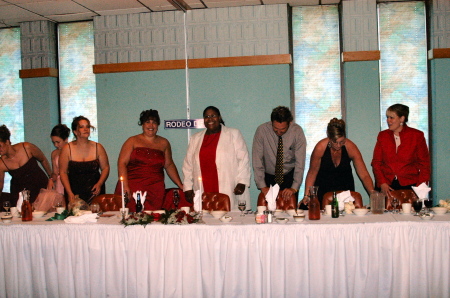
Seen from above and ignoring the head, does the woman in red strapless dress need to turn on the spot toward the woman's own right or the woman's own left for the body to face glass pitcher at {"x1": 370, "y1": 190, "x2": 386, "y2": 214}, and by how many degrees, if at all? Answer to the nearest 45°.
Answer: approximately 45° to the woman's own left

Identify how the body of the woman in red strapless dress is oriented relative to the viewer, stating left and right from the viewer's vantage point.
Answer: facing the viewer

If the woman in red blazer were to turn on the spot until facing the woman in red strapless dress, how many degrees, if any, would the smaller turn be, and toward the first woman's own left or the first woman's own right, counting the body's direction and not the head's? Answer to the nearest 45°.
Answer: approximately 45° to the first woman's own right

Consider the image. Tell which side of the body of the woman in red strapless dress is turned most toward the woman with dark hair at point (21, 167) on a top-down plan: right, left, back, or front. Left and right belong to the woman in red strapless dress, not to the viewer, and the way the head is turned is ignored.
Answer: right

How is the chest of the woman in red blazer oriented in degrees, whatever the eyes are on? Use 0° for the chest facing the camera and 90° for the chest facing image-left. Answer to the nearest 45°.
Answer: approximately 45°

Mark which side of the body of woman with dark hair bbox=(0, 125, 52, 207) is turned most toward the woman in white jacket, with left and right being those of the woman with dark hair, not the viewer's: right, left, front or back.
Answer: left

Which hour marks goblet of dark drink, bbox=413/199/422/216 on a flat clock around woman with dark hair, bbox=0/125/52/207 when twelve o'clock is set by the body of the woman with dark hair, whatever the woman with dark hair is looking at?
The goblet of dark drink is roughly at 9 o'clock from the woman with dark hair.

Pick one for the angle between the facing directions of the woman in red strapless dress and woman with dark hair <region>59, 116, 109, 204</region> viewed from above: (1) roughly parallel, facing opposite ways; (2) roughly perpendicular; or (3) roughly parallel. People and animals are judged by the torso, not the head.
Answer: roughly parallel

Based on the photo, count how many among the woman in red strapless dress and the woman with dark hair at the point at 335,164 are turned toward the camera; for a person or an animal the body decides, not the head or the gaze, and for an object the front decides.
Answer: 2

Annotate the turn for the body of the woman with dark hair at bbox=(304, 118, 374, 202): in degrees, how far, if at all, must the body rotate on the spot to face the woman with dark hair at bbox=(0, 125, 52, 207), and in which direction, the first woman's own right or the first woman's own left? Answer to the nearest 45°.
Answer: approximately 90° to the first woman's own right

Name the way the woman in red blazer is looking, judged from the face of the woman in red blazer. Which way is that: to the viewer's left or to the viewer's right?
to the viewer's left

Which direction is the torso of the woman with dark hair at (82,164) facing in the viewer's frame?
toward the camera

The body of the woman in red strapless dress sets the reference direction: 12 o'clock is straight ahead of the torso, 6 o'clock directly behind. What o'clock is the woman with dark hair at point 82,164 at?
The woman with dark hair is roughly at 3 o'clock from the woman in red strapless dress.

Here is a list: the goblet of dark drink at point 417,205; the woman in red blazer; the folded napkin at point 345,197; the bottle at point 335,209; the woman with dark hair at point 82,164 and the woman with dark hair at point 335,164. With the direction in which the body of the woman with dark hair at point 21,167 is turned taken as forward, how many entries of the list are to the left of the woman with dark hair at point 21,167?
6

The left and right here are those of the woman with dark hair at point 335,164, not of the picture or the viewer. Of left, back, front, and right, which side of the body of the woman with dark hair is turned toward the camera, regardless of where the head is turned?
front
